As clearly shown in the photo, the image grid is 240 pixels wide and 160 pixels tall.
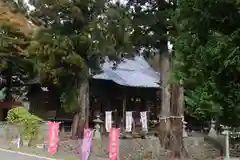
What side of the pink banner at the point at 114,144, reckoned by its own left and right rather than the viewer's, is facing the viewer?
front

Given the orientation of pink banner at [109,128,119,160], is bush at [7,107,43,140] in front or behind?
behind

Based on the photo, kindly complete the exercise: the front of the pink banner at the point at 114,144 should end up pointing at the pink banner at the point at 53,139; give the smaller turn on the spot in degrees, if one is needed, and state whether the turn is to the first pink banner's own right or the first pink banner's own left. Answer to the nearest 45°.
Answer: approximately 135° to the first pink banner's own right

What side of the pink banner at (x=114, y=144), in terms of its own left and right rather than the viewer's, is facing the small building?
back

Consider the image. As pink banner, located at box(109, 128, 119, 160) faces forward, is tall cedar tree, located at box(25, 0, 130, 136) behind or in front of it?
behind
